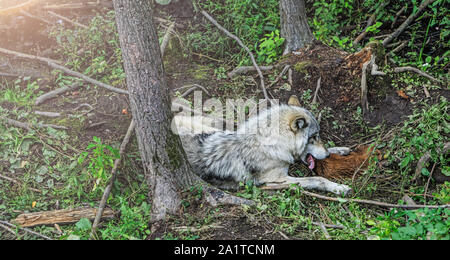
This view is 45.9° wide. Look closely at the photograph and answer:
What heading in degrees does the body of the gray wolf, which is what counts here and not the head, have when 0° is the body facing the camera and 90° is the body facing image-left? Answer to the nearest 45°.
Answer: approximately 270°

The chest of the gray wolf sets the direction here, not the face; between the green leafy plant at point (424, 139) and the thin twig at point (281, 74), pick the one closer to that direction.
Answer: the green leafy plant

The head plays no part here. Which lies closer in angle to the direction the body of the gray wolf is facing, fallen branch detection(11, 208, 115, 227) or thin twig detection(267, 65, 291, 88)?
the thin twig

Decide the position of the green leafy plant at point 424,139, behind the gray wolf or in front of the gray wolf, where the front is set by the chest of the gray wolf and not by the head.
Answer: in front

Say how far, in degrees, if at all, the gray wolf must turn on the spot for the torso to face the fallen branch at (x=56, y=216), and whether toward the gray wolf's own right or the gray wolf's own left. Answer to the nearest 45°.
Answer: approximately 180°

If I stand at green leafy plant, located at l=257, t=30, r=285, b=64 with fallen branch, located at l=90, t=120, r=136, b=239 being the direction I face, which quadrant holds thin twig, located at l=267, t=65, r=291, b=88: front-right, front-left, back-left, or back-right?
front-left

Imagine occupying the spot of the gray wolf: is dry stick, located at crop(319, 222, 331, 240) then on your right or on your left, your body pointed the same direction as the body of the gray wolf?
on your right

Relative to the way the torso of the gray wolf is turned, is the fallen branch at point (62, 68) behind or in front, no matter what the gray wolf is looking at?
behind

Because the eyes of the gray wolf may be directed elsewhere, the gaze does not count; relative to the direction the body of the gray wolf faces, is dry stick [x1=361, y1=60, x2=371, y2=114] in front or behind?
in front

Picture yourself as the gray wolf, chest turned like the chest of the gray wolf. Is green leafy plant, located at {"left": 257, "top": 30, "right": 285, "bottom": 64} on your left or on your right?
on your left

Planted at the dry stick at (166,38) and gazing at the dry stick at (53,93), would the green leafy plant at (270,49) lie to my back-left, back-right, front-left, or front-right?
back-left

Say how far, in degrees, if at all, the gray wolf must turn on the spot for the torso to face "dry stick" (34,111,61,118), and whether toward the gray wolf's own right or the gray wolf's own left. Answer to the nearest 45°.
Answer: approximately 180°

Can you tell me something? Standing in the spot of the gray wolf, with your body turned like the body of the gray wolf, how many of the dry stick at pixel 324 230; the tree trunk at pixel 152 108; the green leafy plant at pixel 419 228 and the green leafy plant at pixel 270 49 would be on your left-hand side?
1

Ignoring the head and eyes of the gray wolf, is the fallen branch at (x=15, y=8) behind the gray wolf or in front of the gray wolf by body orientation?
behind

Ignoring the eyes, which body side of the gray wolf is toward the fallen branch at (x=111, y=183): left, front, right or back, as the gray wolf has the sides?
back

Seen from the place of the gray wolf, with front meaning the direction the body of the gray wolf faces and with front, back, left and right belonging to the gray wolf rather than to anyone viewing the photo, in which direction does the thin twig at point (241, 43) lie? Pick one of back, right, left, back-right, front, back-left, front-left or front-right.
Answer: left

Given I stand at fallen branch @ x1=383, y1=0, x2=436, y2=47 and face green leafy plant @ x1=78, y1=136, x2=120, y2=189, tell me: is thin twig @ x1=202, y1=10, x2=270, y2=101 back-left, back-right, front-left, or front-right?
front-right
